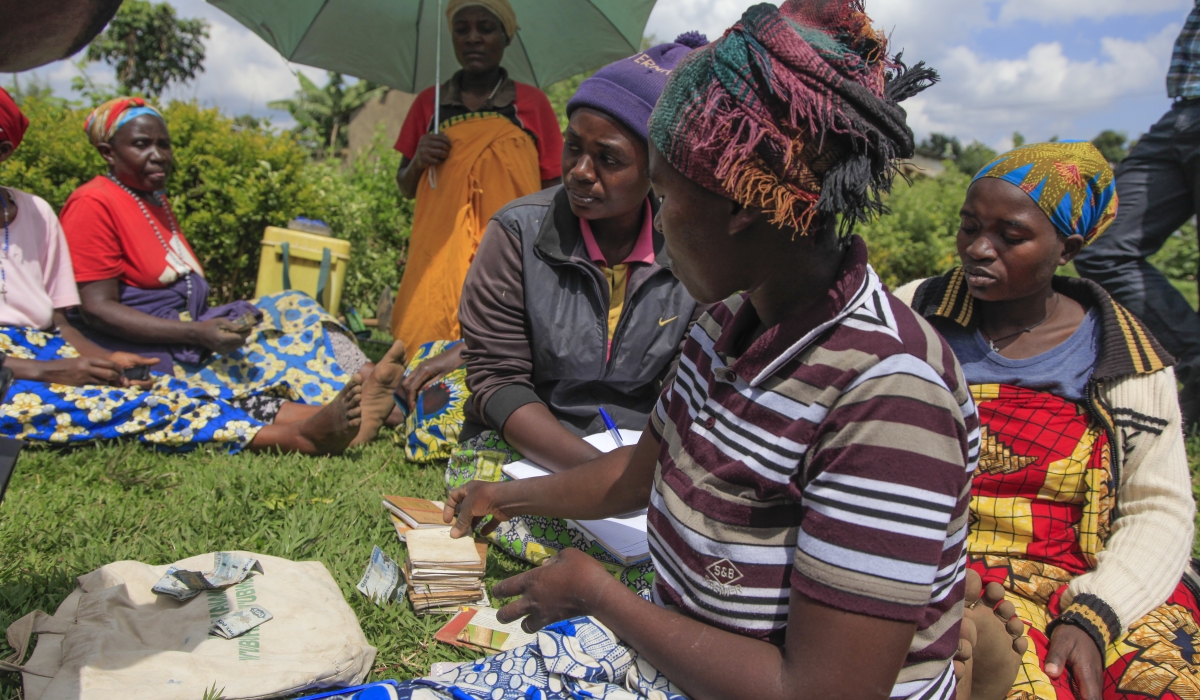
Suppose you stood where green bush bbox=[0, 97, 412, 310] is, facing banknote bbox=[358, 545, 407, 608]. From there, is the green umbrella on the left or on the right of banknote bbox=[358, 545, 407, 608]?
left

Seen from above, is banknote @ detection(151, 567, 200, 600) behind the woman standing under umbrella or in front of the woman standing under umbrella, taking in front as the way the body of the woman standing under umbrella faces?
in front

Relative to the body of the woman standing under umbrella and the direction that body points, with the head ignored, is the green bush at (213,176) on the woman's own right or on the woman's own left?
on the woman's own right

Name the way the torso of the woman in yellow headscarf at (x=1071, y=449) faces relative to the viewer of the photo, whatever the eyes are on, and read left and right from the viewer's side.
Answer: facing the viewer and to the left of the viewer

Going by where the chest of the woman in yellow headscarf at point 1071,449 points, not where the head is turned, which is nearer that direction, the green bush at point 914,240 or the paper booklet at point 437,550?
the paper booklet

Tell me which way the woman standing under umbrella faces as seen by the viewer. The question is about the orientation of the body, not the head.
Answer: toward the camera

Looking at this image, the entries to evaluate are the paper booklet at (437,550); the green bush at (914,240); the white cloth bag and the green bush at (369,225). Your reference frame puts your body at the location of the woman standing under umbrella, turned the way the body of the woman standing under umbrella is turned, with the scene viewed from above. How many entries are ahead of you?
2

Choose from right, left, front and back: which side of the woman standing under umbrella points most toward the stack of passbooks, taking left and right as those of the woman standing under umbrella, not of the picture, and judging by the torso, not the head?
front

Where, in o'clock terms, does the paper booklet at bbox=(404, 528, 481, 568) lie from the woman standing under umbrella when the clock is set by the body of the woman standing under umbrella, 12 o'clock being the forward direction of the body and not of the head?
The paper booklet is roughly at 12 o'clock from the woman standing under umbrella.

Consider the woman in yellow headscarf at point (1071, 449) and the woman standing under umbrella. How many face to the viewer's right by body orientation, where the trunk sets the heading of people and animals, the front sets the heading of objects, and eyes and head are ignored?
0

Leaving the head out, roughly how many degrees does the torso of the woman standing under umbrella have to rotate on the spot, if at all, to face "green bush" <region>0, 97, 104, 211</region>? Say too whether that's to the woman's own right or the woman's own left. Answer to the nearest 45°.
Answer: approximately 135° to the woman's own right

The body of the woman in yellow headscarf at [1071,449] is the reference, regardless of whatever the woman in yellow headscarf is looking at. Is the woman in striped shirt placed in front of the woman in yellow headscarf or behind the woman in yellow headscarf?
in front
